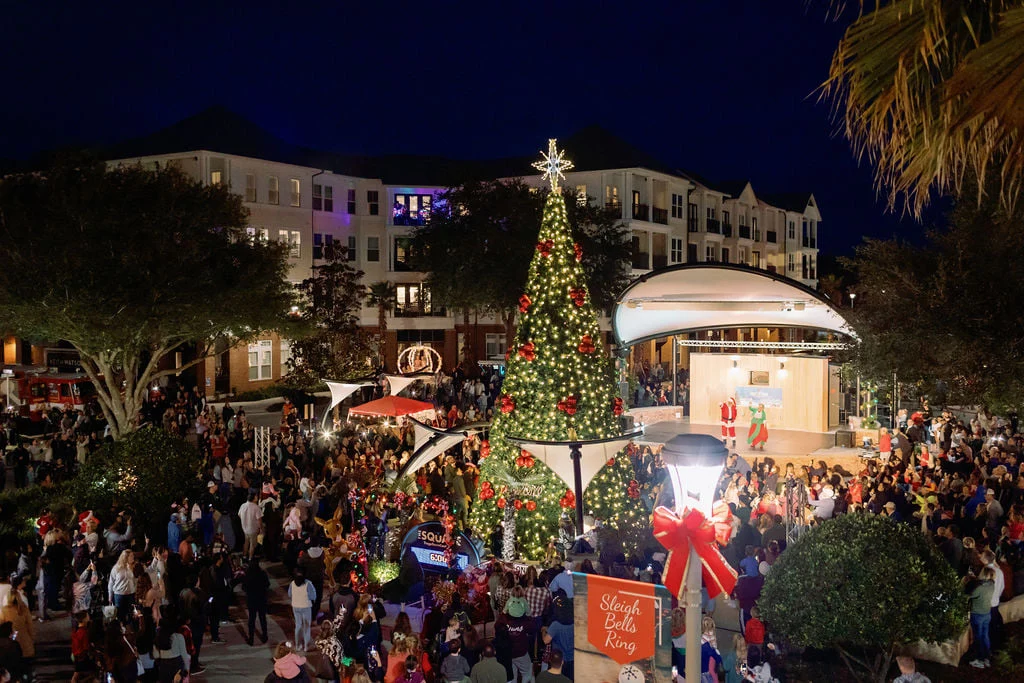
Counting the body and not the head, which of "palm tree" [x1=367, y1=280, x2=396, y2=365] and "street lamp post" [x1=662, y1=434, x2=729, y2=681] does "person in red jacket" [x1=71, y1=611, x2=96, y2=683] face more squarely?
the palm tree

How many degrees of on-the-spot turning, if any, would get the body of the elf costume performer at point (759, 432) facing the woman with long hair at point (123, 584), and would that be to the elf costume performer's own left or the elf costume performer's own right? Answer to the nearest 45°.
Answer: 0° — they already face them

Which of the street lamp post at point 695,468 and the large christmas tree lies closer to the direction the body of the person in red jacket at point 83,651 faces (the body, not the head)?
the large christmas tree

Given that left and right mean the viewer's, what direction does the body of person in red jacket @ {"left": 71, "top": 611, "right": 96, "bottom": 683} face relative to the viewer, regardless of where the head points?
facing away from the viewer and to the right of the viewer

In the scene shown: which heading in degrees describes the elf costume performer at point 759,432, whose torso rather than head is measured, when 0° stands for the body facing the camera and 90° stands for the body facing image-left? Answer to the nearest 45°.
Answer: approximately 45°
